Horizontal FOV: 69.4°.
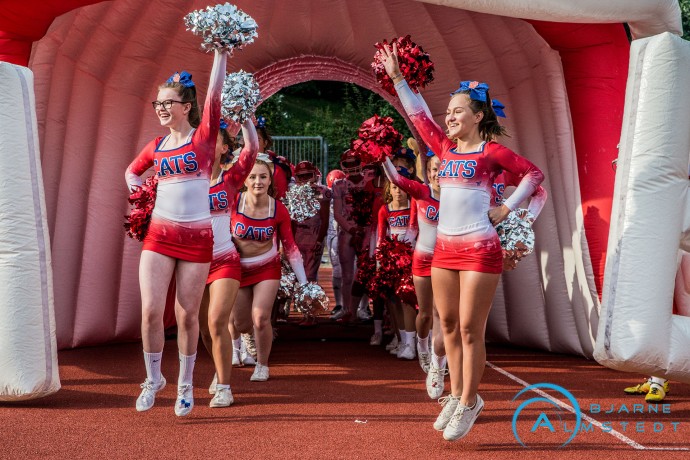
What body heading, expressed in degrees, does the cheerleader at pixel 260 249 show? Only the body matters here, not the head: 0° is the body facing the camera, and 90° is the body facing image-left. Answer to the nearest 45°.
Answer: approximately 0°

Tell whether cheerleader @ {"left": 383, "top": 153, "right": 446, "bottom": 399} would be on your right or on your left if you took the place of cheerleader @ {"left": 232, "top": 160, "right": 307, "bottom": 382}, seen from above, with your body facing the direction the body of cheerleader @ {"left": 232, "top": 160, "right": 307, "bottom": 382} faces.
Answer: on your left

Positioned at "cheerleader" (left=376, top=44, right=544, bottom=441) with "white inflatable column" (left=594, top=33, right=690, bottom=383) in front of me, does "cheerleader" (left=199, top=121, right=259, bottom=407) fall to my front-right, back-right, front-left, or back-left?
back-left

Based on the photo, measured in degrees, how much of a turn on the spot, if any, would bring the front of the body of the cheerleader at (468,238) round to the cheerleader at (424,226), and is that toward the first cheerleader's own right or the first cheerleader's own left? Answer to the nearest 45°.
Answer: approximately 135° to the first cheerleader's own right

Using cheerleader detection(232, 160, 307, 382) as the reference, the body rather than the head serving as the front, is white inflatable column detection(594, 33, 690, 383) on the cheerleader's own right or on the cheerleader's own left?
on the cheerleader's own left

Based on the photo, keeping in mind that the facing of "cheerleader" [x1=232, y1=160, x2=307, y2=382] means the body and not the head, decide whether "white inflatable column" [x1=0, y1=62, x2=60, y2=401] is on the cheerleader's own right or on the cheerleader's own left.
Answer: on the cheerleader's own right

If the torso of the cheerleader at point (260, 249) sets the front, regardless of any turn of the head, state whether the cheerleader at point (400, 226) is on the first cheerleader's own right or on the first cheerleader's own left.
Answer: on the first cheerleader's own left
